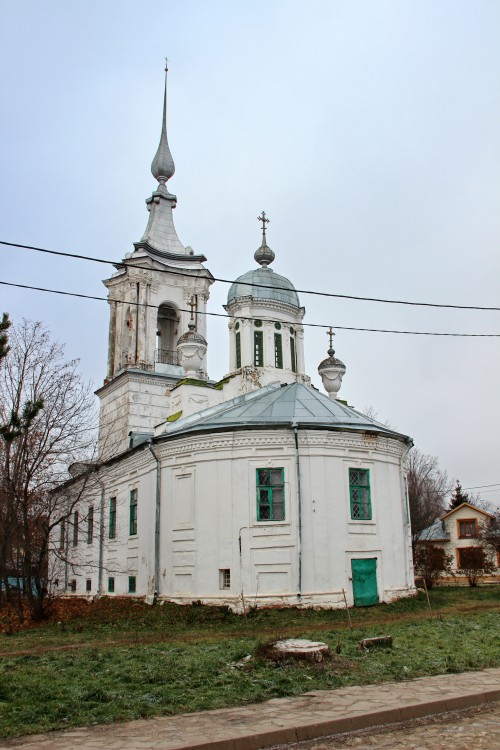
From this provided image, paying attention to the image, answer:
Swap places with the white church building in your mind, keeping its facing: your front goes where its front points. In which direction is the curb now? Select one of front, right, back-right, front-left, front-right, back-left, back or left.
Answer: back-left

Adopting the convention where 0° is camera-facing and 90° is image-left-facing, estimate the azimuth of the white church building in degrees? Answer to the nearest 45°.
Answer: approximately 135°
